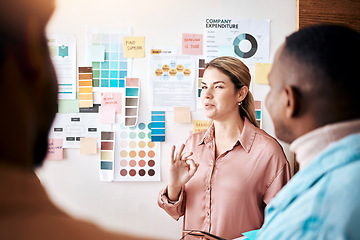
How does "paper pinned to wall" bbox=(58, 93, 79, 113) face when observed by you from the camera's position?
facing the viewer

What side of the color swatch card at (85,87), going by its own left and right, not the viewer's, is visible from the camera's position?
front

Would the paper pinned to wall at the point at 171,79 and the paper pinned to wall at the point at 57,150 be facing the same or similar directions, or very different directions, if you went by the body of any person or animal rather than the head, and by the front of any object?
same or similar directions

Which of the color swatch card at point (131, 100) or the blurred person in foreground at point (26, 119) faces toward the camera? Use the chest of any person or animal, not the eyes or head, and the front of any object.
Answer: the color swatch card

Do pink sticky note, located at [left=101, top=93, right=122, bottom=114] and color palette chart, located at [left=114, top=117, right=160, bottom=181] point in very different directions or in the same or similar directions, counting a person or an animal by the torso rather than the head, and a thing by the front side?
same or similar directions

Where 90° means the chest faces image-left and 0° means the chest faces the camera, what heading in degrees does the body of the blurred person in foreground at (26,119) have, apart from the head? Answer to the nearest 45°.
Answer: approximately 180°

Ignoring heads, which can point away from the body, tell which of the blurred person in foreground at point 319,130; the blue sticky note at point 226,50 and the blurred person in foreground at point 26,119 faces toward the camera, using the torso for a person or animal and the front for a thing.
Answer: the blue sticky note

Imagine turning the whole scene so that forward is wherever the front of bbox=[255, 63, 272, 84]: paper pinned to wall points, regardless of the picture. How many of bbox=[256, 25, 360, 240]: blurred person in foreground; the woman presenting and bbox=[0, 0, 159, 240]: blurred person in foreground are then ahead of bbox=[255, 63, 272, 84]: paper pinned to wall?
3

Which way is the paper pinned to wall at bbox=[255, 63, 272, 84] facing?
toward the camera

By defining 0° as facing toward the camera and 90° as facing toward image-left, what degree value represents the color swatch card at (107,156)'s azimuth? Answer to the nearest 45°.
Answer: approximately 0°

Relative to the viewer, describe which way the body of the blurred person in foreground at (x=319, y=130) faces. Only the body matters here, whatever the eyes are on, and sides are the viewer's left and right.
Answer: facing away from the viewer and to the left of the viewer

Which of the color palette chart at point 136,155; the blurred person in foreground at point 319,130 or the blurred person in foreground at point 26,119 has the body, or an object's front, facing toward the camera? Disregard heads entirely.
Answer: the color palette chart

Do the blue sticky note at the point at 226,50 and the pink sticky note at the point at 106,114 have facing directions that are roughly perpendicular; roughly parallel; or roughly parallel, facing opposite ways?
roughly parallel

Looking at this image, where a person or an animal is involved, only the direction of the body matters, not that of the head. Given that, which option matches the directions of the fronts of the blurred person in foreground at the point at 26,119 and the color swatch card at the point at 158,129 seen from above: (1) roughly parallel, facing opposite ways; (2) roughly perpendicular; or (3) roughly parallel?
roughly parallel, facing opposite ways

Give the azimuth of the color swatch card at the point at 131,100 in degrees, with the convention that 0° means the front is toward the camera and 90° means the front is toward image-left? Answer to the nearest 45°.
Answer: approximately 0°
